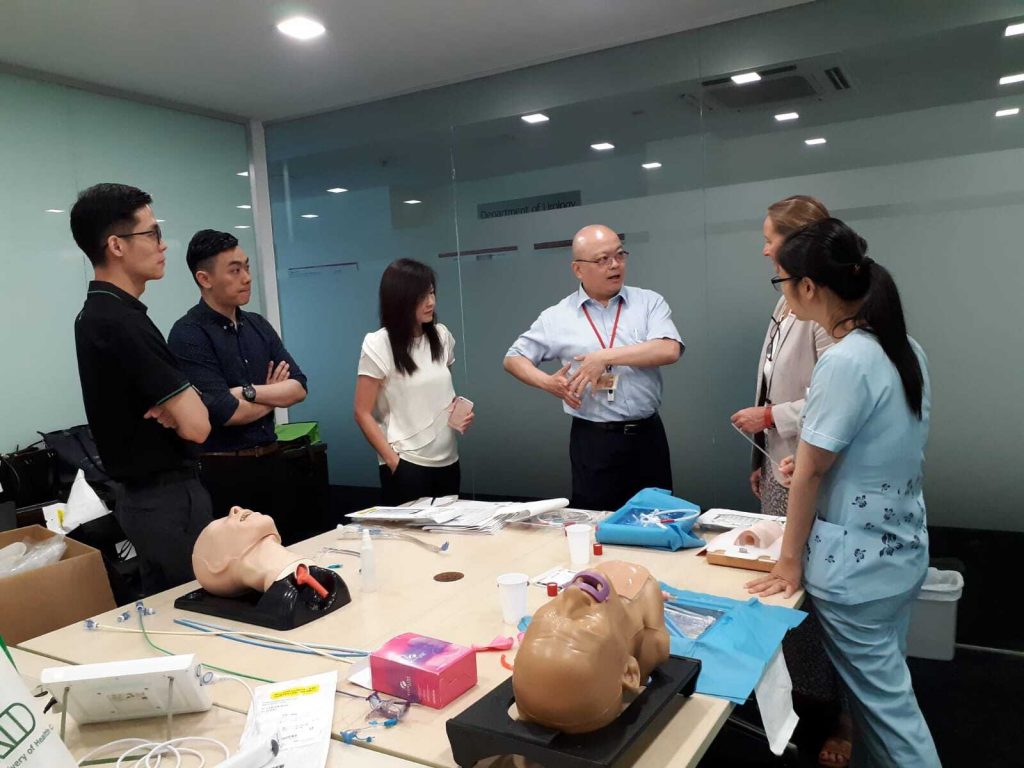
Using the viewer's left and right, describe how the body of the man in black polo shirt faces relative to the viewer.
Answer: facing to the right of the viewer

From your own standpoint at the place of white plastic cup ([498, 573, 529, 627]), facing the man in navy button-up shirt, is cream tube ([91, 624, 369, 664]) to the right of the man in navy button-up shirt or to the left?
left

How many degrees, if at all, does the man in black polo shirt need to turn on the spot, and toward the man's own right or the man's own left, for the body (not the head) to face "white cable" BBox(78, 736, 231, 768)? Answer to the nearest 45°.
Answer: approximately 90° to the man's own right

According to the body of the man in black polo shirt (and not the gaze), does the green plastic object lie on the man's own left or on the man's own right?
on the man's own left

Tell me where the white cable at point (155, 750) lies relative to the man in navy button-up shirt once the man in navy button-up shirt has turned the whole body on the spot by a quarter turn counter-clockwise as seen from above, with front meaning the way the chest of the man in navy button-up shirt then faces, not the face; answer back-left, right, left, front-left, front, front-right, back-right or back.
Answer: back-right

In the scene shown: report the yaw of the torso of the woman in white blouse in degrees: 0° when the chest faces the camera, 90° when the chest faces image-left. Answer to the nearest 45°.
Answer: approximately 315°

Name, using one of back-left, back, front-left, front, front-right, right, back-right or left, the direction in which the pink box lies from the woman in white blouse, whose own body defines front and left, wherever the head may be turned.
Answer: front-right

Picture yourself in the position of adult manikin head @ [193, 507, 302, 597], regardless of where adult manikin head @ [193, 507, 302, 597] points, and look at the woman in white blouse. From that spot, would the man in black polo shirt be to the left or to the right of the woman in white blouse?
left

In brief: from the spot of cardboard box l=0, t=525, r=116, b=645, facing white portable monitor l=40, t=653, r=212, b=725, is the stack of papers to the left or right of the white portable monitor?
left

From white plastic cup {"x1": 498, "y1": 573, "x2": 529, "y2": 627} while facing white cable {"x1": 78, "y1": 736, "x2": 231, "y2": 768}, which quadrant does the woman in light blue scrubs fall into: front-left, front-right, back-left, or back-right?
back-left

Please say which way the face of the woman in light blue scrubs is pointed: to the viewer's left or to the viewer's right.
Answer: to the viewer's left

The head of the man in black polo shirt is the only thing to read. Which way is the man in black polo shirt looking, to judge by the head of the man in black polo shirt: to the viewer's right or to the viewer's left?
to the viewer's right

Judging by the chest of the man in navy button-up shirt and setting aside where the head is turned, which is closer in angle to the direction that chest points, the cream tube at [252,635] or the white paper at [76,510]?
the cream tube

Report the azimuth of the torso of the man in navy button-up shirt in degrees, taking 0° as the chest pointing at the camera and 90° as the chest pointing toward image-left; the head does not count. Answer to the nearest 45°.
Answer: approximately 315°

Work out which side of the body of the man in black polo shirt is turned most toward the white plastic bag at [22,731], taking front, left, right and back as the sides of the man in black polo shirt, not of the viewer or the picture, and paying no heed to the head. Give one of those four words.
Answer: right
